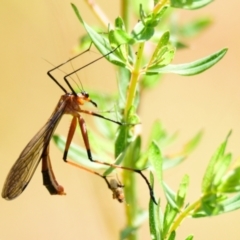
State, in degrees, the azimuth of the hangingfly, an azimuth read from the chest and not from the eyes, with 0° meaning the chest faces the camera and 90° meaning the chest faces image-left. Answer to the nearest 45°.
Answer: approximately 270°
